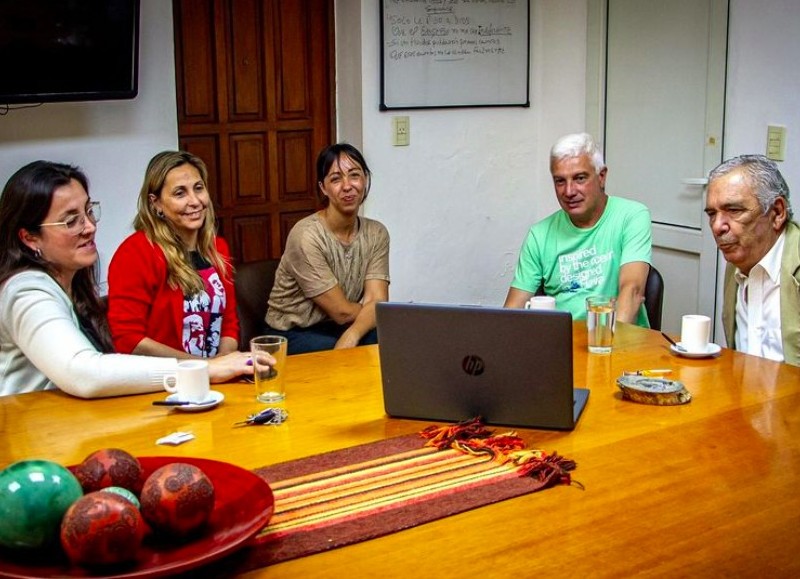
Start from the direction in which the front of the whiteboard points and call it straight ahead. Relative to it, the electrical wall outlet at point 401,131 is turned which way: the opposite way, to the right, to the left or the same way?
the same way

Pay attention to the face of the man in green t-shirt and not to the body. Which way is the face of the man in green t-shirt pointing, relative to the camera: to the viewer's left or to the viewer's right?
to the viewer's left

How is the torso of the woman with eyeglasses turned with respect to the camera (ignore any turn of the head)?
to the viewer's right

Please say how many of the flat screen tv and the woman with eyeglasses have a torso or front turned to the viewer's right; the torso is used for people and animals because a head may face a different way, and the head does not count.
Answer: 1

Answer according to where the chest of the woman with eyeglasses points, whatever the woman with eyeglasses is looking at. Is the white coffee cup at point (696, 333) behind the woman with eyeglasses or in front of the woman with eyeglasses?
in front

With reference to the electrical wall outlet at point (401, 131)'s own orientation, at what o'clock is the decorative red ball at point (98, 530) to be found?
The decorative red ball is roughly at 12 o'clock from the electrical wall outlet.

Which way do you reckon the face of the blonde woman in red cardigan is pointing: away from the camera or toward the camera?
toward the camera

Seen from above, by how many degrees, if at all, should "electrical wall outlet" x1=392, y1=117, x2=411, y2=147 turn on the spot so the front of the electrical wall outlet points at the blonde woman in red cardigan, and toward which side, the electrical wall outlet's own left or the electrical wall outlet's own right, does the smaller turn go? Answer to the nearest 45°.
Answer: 0° — it already faces them

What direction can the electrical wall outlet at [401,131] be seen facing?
toward the camera

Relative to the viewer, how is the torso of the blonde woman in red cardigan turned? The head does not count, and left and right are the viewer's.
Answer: facing the viewer and to the right of the viewer

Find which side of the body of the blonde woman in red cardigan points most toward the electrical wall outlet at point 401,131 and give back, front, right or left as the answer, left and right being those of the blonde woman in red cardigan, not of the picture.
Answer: left

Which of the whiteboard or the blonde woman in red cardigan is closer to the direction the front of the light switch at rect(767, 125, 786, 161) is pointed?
the blonde woman in red cardigan

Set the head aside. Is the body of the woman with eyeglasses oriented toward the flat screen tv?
no

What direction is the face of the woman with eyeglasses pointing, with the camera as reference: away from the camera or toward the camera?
toward the camera

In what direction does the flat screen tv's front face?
toward the camera

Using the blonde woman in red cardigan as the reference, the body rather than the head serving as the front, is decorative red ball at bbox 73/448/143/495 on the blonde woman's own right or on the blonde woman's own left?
on the blonde woman's own right

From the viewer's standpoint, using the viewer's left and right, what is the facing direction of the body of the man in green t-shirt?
facing the viewer

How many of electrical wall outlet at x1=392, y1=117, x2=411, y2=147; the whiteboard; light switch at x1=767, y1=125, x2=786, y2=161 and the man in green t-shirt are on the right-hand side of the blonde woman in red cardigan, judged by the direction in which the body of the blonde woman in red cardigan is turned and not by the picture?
0

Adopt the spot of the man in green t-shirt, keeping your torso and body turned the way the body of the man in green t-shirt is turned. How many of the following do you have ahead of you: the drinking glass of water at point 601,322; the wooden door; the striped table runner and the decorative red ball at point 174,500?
3

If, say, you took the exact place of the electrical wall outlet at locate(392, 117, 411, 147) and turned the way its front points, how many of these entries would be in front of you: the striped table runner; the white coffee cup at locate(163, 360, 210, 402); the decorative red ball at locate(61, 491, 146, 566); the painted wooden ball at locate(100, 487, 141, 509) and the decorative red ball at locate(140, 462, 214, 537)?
5

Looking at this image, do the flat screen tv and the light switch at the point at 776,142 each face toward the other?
no
